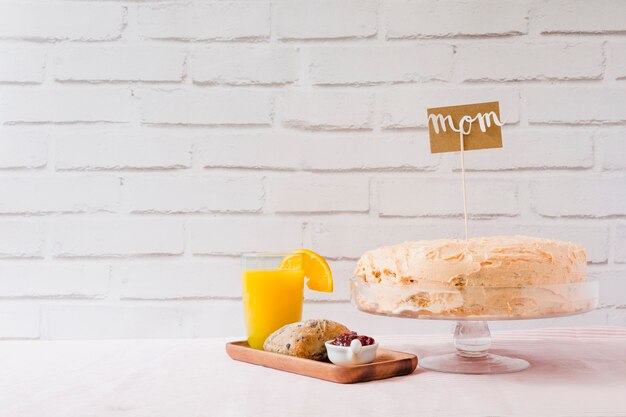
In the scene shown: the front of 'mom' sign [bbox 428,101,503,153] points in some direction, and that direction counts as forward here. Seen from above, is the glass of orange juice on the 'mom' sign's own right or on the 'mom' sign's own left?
on the 'mom' sign's own right

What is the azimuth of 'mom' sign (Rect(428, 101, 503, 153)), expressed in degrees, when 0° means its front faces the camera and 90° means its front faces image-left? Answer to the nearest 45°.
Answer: approximately 0°
